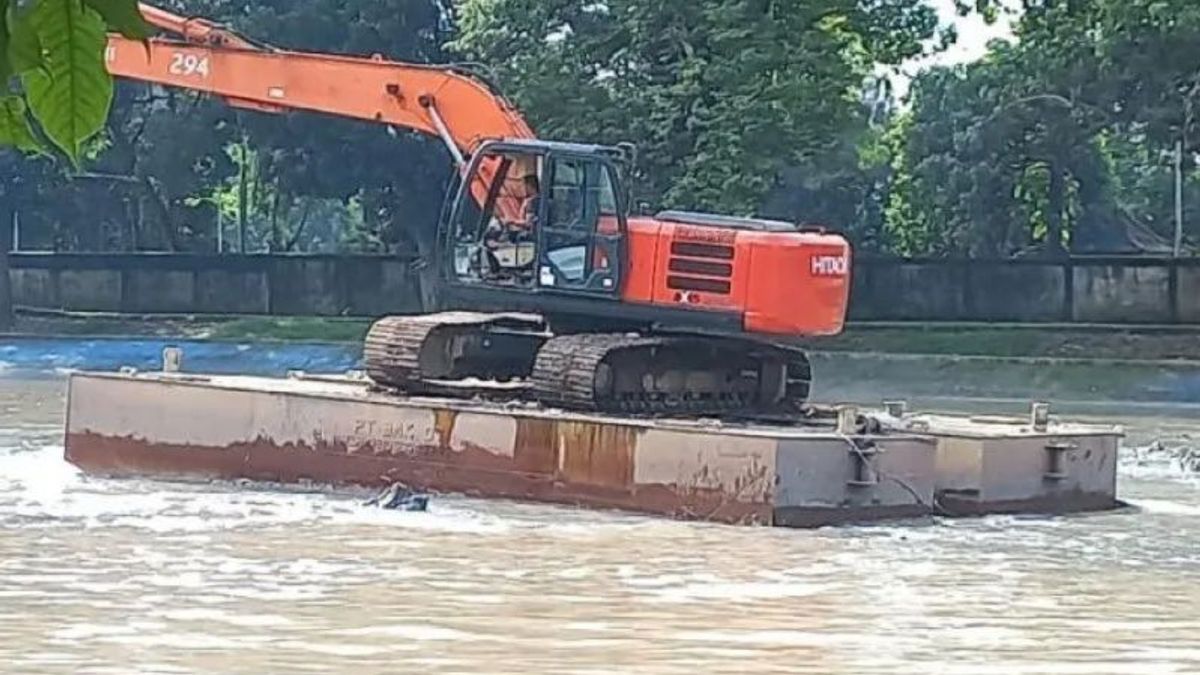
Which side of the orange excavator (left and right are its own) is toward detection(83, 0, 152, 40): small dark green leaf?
left

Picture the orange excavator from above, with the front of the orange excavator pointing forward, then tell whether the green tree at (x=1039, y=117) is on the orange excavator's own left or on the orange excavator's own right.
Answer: on the orange excavator's own right

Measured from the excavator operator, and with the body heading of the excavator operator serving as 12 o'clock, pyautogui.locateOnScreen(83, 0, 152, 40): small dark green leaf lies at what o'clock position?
The small dark green leaf is roughly at 9 o'clock from the excavator operator.

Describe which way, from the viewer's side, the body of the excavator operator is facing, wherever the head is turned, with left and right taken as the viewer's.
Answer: facing to the left of the viewer

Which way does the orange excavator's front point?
to the viewer's left

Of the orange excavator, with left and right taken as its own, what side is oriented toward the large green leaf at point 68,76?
left

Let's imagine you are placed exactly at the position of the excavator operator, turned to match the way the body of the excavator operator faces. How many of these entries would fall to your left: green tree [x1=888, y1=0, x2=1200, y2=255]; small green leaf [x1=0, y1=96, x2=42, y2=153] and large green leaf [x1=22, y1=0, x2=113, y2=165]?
2

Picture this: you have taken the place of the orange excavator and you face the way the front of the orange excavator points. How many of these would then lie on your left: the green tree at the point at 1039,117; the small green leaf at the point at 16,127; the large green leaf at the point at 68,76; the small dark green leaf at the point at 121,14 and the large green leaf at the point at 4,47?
4

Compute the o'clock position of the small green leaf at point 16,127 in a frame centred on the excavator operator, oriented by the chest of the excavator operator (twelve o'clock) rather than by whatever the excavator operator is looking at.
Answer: The small green leaf is roughly at 9 o'clock from the excavator operator.
